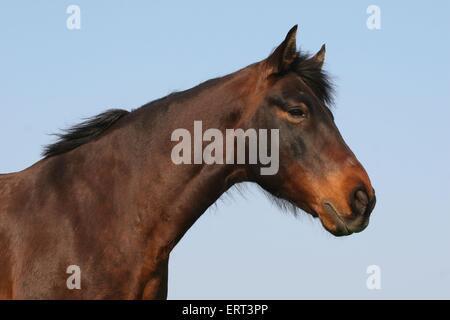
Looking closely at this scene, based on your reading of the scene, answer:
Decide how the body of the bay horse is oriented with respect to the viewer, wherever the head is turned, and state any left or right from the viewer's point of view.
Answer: facing to the right of the viewer
